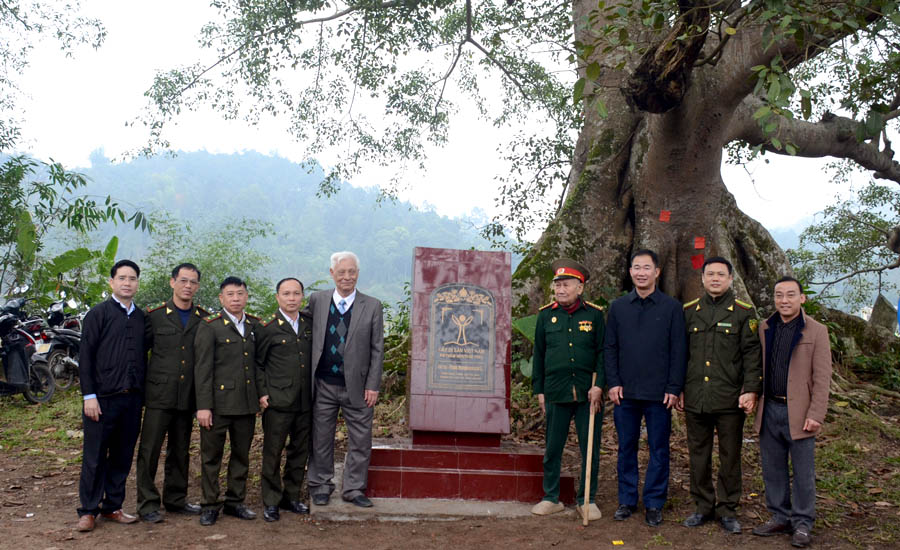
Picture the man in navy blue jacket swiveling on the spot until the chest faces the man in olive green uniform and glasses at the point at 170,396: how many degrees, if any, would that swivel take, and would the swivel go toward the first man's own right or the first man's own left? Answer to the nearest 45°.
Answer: approximately 90° to the first man's own right

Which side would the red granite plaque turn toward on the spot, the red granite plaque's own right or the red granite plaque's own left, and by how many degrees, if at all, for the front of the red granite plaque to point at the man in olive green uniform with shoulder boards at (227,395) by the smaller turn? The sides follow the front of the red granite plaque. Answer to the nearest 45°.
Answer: approximately 45° to the red granite plaque's own right

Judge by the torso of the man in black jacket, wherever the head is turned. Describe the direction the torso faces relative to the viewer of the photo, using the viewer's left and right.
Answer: facing the viewer and to the right of the viewer

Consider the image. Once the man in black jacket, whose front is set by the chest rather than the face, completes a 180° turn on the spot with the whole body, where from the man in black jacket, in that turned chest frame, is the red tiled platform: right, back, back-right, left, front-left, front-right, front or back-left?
back-right

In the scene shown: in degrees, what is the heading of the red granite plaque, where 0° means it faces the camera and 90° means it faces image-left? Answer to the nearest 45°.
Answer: approximately 0°

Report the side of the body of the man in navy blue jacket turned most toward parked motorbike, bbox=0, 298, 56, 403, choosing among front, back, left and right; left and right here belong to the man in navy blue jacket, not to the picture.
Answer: right

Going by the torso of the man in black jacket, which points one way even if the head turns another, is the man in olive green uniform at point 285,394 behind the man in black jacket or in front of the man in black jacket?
in front

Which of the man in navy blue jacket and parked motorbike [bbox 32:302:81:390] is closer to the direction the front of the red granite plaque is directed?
the man in navy blue jacket

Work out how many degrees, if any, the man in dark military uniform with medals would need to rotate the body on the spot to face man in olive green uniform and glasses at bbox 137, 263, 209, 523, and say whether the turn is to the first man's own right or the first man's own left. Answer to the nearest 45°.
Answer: approximately 90° to the first man's own right

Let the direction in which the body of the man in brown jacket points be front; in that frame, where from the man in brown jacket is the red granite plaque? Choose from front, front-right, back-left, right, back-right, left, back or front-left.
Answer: front-right

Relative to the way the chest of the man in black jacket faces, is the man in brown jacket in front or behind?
in front

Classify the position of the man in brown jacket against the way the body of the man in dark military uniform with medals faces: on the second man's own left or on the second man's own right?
on the second man's own left

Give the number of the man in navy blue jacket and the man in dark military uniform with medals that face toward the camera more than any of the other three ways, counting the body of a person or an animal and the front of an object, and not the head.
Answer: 2
